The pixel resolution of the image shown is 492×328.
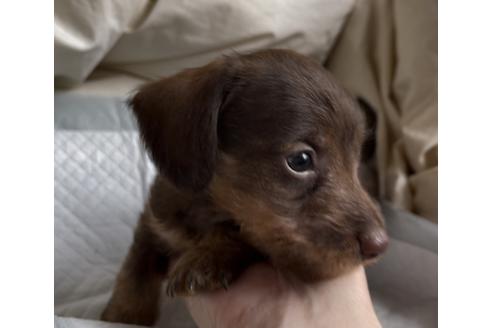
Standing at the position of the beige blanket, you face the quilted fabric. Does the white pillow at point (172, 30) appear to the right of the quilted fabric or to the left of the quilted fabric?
right

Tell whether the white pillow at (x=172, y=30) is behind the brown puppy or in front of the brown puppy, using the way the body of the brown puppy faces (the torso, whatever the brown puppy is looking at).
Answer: behind

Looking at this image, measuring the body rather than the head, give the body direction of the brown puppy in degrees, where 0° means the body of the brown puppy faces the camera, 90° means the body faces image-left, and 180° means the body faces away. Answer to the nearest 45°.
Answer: approximately 315°

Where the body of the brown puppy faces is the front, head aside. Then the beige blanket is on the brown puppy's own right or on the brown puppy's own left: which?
on the brown puppy's own left

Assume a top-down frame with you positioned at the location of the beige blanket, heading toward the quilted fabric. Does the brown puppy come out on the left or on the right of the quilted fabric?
left
